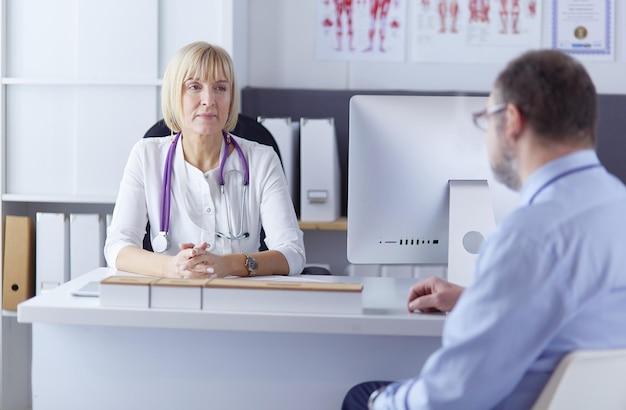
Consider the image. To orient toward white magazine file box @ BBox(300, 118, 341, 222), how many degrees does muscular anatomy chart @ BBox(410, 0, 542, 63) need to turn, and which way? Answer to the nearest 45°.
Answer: approximately 45° to its right

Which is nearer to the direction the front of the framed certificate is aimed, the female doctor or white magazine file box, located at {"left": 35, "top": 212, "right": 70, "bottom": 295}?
the female doctor

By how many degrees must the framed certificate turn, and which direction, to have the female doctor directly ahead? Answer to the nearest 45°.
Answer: approximately 45° to its right

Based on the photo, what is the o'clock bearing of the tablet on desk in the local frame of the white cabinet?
The tablet on desk is roughly at 12 o'clock from the white cabinet.

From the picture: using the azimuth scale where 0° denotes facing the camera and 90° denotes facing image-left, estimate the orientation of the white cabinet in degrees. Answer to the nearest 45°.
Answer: approximately 0°
